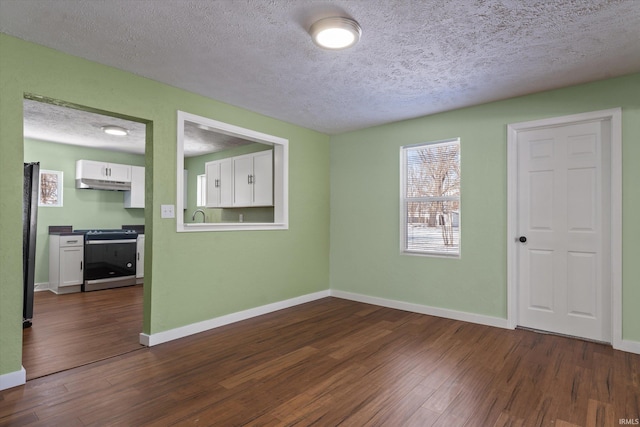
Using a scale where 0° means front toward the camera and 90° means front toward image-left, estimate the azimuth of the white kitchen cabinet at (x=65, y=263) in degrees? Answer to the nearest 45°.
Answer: approximately 0°

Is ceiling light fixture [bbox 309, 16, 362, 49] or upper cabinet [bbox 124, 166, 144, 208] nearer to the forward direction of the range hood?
the ceiling light fixture

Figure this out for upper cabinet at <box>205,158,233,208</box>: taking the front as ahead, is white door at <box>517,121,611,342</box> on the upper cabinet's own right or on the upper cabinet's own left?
on the upper cabinet's own left

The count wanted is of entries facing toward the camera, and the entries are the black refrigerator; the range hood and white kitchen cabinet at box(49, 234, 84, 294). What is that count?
2

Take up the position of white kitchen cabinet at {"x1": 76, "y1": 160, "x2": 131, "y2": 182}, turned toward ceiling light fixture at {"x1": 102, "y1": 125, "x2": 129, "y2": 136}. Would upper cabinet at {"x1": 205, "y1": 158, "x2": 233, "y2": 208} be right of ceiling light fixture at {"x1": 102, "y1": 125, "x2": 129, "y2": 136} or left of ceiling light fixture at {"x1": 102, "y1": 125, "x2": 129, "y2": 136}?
left

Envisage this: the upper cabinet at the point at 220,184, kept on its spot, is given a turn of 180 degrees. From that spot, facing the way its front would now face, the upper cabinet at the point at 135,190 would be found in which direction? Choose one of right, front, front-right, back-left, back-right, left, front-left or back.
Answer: left

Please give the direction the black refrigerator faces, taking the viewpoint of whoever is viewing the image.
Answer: facing to the right of the viewer

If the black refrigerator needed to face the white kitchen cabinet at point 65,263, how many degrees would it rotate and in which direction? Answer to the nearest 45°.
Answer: approximately 90° to its left
